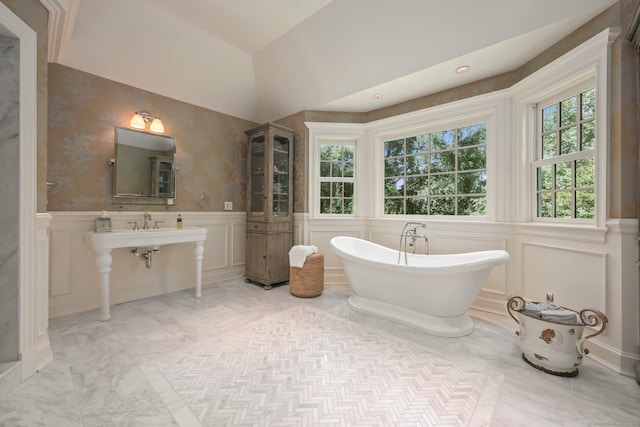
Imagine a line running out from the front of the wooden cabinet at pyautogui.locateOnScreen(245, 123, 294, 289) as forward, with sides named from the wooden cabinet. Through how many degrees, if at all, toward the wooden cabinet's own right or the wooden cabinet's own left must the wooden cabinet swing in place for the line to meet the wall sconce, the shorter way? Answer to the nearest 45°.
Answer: approximately 45° to the wooden cabinet's own right

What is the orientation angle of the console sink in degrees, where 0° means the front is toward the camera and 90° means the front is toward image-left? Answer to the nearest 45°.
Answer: approximately 315°

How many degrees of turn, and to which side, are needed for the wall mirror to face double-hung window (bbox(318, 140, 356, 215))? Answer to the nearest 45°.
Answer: approximately 45° to its left

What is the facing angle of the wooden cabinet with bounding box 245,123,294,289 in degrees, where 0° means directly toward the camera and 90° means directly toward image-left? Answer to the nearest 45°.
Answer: approximately 45°
